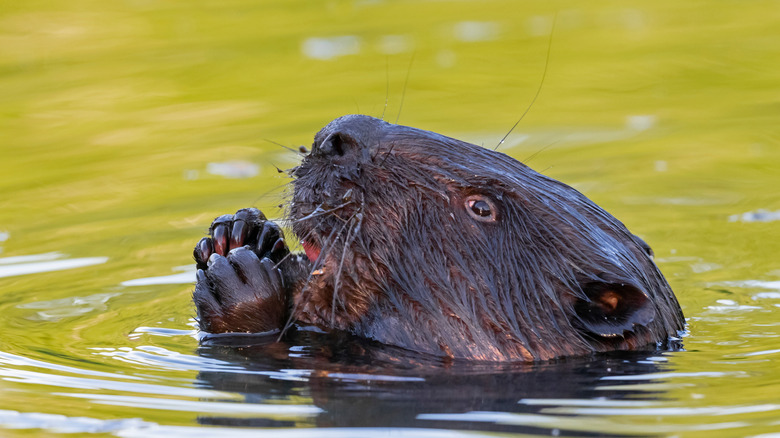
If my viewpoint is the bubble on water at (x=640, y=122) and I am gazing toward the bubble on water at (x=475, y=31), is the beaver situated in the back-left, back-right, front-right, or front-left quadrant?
back-left

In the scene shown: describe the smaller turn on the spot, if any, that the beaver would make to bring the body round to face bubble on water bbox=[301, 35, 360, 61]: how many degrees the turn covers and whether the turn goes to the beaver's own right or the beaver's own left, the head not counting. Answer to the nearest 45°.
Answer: approximately 90° to the beaver's own right

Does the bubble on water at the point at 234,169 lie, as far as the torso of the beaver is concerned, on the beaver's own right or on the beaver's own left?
on the beaver's own right

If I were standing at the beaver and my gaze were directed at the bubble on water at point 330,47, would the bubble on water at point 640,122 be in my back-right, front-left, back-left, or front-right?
front-right

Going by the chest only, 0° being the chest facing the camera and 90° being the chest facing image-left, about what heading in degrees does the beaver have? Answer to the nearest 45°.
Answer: approximately 90°

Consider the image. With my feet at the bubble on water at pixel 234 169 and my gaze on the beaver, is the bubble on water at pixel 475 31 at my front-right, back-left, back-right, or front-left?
back-left

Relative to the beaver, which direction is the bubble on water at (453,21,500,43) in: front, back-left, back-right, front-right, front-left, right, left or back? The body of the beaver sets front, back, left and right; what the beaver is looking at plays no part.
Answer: right

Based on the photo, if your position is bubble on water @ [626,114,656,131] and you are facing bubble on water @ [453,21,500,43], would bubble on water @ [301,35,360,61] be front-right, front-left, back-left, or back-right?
front-left

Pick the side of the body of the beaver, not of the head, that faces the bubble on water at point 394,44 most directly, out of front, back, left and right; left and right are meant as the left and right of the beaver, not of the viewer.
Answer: right

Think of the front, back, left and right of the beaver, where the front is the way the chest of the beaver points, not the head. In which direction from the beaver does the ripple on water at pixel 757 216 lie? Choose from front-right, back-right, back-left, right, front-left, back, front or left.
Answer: back-right
